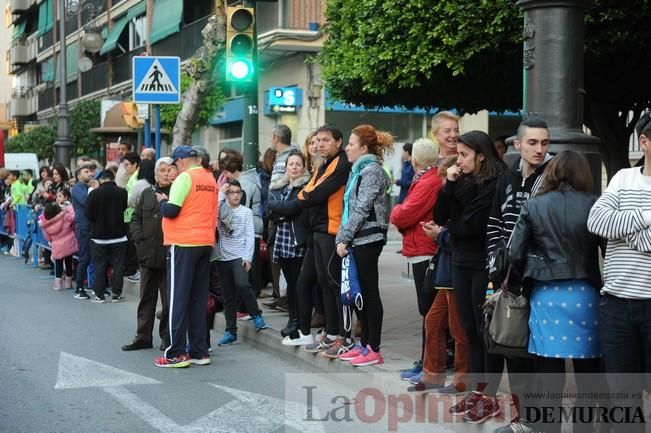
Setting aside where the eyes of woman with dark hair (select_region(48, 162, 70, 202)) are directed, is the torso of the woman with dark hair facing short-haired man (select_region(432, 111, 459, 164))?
no

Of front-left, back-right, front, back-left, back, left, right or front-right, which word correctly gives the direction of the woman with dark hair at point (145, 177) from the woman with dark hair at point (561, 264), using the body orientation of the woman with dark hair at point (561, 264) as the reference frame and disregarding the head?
front-left

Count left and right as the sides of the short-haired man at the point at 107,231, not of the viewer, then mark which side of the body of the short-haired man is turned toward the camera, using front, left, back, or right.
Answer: back

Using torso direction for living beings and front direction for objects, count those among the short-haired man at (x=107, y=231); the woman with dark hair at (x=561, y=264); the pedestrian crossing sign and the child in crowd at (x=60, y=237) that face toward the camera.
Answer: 1

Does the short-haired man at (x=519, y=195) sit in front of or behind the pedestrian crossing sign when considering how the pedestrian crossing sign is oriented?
in front

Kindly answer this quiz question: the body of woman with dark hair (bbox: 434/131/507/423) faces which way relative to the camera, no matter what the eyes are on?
to the viewer's left

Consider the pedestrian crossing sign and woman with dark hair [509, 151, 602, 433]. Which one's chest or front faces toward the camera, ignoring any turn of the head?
the pedestrian crossing sign

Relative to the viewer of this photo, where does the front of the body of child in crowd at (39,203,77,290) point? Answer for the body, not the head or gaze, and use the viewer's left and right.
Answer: facing away from the viewer

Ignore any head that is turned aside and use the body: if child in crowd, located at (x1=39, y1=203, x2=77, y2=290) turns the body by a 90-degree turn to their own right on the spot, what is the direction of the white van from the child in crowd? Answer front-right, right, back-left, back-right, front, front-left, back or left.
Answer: left

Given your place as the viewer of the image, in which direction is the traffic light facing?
facing the viewer

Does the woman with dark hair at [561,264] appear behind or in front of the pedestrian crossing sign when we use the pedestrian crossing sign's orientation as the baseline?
in front

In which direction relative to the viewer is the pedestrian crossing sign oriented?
toward the camera

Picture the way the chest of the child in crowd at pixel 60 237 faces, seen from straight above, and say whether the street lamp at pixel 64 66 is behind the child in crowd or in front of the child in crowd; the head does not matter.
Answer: in front

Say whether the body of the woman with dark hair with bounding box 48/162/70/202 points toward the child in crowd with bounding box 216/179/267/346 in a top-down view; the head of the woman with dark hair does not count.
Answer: no

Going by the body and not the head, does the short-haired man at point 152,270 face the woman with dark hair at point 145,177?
no
